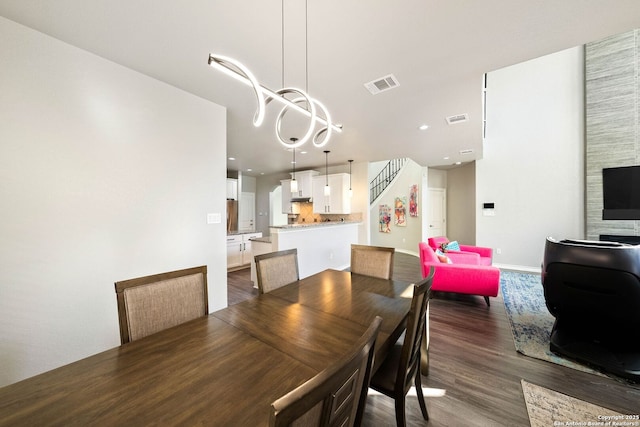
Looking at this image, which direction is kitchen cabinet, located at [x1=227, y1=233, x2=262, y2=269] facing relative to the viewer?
toward the camera

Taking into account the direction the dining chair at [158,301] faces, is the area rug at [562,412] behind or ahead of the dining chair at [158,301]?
ahead

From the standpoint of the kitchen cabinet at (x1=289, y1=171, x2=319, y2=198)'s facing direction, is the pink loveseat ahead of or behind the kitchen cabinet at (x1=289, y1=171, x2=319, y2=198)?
ahead

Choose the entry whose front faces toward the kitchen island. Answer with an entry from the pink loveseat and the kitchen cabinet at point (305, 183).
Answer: the kitchen cabinet

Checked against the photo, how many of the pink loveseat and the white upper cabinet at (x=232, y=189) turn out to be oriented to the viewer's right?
1

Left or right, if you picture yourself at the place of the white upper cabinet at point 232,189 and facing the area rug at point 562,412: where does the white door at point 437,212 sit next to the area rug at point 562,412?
left

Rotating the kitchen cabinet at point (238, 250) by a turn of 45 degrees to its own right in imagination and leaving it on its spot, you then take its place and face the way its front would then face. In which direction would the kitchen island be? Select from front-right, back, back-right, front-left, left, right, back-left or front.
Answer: left

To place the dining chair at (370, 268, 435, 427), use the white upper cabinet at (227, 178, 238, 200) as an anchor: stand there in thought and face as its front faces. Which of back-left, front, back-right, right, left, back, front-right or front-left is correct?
front

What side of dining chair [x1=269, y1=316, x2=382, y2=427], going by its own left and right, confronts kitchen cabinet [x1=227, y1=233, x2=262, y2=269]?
front

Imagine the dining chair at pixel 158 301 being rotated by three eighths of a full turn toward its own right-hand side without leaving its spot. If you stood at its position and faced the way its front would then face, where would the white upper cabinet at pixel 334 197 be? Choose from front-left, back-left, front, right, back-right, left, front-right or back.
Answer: back-right

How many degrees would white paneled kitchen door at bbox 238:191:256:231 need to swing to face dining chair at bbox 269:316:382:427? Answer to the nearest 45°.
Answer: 0° — it already faces it

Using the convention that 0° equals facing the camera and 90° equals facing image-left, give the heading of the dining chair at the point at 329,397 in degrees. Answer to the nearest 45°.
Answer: approximately 135°

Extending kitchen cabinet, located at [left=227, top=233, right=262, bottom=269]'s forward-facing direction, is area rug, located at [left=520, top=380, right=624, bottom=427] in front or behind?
in front

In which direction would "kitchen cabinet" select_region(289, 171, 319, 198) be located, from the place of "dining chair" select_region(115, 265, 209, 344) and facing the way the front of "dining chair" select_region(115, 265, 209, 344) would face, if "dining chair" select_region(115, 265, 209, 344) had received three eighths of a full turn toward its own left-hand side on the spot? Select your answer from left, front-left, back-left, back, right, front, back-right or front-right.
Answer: front-right

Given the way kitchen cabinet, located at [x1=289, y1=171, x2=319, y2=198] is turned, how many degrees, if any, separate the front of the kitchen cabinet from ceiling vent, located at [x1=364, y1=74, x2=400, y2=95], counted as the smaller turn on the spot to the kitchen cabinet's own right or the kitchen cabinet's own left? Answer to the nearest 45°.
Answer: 0° — it already faces it
